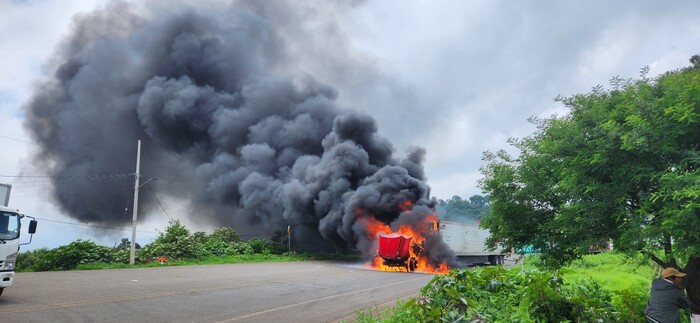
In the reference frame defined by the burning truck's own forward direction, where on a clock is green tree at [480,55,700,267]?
The green tree is roughly at 10 o'clock from the burning truck.

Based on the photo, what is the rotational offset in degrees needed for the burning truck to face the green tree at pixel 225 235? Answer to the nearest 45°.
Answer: approximately 45° to its right

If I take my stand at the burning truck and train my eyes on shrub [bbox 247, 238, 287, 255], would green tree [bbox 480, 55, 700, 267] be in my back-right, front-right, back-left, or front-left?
back-left

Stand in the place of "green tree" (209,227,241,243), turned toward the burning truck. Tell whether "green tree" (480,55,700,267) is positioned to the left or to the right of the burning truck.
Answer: right

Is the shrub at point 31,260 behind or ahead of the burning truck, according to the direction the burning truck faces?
ahead

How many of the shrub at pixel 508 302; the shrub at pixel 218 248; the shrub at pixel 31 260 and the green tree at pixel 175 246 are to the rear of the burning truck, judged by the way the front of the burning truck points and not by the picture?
0

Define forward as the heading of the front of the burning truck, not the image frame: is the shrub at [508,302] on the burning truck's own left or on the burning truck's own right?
on the burning truck's own left

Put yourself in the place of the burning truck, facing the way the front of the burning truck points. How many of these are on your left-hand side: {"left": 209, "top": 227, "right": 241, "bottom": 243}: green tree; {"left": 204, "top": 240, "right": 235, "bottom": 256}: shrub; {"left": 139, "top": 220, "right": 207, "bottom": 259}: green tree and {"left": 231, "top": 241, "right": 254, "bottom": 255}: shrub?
0

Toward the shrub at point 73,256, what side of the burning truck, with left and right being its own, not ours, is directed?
front

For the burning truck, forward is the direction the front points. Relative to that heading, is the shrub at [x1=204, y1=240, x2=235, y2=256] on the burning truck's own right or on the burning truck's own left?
on the burning truck's own right
